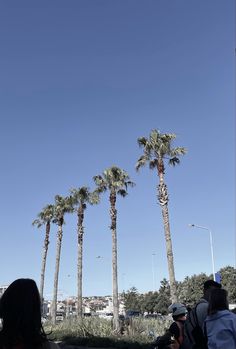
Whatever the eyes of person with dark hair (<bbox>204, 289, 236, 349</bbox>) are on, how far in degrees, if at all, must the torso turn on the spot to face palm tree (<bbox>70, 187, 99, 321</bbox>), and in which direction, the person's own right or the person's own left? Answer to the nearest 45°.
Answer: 0° — they already face it

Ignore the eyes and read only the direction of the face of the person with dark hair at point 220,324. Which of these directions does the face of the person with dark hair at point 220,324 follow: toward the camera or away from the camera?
away from the camera

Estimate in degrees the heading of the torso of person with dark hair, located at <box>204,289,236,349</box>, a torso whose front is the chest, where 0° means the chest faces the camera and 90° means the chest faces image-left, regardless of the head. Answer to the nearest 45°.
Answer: approximately 180°

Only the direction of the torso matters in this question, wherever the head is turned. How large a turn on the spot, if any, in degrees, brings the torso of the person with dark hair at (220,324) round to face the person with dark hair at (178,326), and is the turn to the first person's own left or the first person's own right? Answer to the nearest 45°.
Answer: approximately 45° to the first person's own left
